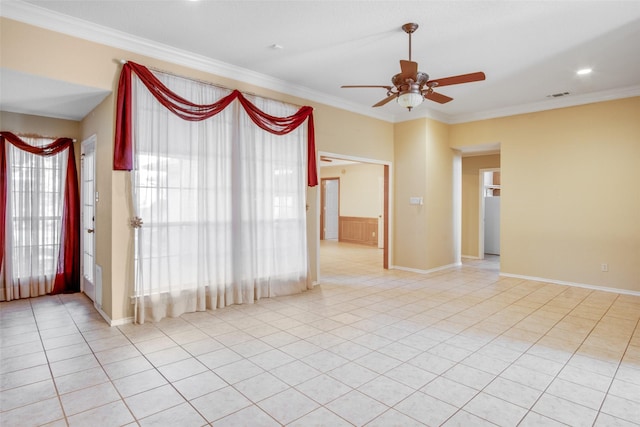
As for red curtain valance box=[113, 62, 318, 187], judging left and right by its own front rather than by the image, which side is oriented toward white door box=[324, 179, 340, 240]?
left

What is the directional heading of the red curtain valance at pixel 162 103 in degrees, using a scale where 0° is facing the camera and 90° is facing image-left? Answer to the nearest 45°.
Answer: approximately 315°

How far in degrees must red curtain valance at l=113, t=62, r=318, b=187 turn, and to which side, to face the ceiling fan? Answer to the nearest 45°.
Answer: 0° — it already faces it
